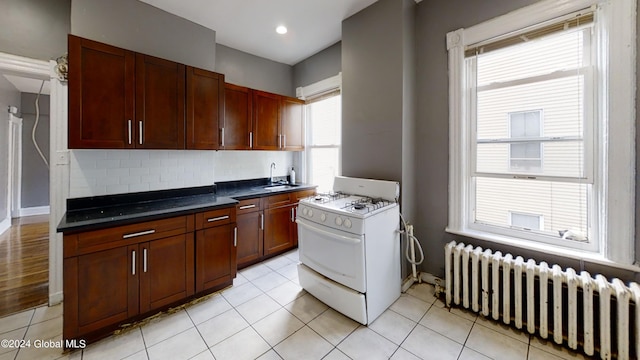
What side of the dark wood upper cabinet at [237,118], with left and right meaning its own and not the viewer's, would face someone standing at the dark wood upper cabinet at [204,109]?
right

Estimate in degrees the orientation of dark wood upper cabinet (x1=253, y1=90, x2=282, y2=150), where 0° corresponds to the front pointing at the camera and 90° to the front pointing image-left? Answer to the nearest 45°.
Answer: approximately 315°

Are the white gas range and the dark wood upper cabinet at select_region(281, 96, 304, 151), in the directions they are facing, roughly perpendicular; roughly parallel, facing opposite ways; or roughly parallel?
roughly perpendicular

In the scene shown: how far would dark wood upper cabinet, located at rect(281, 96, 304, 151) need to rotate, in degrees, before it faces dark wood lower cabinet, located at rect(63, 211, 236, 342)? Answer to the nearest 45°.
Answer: approximately 90° to its right

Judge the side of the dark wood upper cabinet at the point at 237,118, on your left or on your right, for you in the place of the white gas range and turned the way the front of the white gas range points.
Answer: on your right

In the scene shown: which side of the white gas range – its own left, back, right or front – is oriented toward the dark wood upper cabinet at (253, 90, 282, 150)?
right

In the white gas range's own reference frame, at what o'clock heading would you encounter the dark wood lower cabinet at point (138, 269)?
The dark wood lower cabinet is roughly at 1 o'clock from the white gas range.

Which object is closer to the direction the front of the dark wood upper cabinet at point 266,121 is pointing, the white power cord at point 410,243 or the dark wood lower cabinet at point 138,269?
the white power cord
